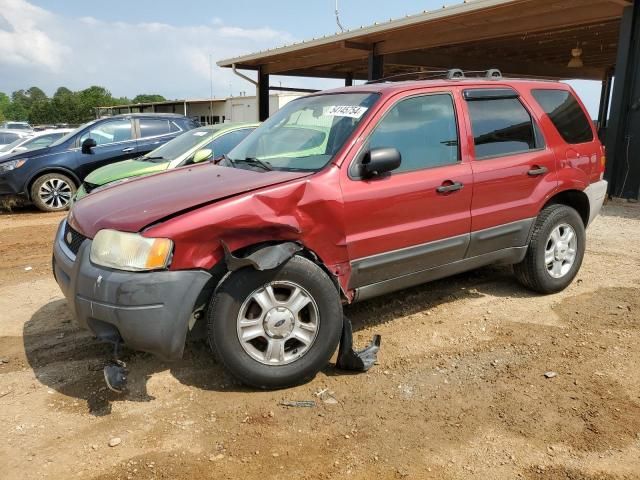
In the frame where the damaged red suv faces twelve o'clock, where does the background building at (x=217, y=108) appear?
The background building is roughly at 4 o'clock from the damaged red suv.

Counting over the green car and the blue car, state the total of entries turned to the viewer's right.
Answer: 0

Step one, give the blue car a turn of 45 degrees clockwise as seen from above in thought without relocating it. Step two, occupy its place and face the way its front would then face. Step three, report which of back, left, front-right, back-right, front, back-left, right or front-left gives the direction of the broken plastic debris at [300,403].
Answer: left

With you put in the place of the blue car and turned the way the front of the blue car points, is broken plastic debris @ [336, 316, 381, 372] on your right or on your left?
on your left

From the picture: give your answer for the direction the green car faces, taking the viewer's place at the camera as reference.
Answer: facing the viewer and to the left of the viewer

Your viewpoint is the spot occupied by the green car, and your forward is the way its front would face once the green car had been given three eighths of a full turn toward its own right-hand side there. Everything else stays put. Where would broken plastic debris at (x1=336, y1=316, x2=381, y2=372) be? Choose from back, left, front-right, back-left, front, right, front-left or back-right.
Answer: back

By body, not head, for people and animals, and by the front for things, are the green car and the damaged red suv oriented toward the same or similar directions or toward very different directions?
same or similar directions

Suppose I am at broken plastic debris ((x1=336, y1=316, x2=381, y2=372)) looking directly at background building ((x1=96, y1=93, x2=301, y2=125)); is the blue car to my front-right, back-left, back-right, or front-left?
front-left

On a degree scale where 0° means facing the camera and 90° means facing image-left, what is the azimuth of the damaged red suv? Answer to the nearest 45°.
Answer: approximately 45°

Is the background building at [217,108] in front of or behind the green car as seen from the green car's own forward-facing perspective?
behind

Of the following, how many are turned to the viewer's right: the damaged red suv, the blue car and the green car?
0

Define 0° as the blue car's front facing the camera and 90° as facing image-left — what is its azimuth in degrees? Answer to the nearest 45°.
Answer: approximately 45°

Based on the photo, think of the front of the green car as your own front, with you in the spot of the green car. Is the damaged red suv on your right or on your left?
on your left

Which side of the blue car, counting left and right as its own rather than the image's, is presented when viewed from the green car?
left

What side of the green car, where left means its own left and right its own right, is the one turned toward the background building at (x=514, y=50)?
back
